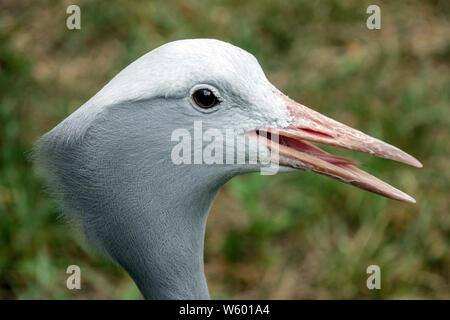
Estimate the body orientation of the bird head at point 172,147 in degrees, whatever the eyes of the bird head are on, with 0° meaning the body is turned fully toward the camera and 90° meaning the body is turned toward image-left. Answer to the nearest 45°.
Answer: approximately 270°
